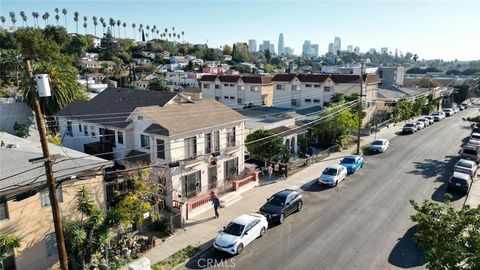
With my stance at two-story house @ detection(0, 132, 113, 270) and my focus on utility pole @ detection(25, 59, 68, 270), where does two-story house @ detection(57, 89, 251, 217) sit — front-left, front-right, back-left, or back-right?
back-left

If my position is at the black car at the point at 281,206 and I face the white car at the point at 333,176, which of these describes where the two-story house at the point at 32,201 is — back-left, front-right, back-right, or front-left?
back-left

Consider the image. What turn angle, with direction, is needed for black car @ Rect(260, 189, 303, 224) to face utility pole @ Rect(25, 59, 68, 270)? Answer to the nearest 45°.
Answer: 0° — it already faces it

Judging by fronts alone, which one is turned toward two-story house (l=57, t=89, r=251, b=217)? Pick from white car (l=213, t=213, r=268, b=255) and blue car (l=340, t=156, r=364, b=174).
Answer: the blue car

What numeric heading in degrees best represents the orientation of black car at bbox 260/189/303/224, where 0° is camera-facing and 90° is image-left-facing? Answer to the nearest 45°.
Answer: approximately 45°

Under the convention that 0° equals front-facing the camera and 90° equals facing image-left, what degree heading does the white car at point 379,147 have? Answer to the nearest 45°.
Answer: approximately 45°

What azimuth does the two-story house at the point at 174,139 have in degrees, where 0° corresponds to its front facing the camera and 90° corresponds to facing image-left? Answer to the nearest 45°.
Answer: approximately 315°

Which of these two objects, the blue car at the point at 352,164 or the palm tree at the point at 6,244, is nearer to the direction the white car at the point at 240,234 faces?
the palm tree

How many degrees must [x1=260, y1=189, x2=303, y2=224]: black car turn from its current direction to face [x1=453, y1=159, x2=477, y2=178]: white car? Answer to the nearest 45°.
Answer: approximately 180°

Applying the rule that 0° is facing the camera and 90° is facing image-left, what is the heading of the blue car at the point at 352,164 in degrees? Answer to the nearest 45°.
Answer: approximately 45°

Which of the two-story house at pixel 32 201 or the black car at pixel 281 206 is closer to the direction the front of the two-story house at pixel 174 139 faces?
the black car
